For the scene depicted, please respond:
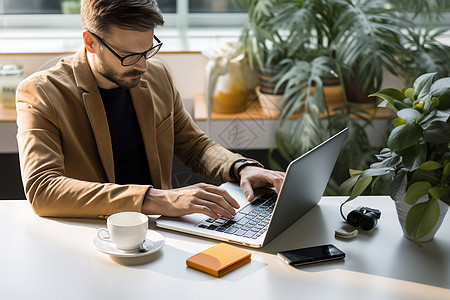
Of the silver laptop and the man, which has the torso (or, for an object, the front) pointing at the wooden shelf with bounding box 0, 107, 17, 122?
the silver laptop

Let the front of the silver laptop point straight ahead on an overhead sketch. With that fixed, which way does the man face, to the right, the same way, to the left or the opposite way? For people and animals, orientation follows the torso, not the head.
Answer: the opposite way

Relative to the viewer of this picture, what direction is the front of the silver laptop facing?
facing away from the viewer and to the left of the viewer

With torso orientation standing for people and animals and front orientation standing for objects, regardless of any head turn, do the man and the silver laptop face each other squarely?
yes

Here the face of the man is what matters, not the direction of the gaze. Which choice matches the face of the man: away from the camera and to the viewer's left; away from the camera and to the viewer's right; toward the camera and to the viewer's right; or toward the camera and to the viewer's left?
toward the camera and to the viewer's right

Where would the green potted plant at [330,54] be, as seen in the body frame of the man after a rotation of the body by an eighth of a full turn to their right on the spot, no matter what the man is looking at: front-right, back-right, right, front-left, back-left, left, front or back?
back-left

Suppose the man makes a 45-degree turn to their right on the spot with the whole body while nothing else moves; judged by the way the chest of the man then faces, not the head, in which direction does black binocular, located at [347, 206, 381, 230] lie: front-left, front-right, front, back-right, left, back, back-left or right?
front-left

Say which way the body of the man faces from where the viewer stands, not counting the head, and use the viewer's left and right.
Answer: facing the viewer and to the right of the viewer

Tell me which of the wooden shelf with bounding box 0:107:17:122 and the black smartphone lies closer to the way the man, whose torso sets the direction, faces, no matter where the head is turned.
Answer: the black smartphone

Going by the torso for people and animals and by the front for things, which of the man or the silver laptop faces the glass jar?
the silver laptop

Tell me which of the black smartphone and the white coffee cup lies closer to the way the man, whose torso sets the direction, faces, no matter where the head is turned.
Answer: the black smartphone

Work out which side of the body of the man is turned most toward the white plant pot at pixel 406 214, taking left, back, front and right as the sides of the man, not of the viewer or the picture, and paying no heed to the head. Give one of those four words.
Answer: front
